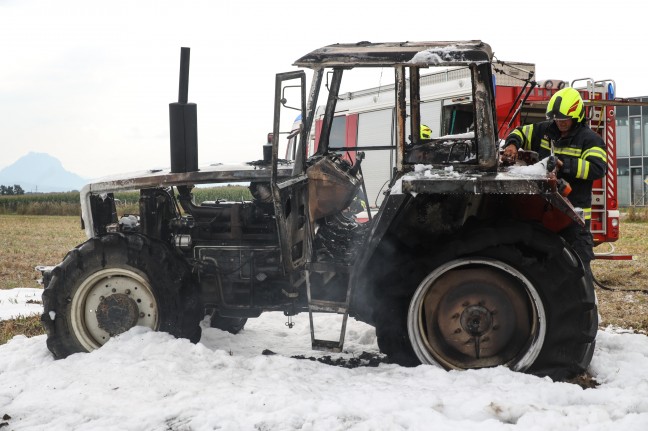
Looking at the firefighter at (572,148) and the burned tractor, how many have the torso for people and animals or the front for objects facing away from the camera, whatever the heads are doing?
0

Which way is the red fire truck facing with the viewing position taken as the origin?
facing away from the viewer and to the left of the viewer

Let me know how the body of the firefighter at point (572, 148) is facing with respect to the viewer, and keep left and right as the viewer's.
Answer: facing the viewer and to the left of the viewer

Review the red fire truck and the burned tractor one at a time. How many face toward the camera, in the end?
0

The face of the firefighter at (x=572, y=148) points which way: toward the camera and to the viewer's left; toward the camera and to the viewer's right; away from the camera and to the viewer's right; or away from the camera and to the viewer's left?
toward the camera and to the viewer's left

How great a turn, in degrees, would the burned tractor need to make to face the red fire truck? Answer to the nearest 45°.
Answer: approximately 90° to its right

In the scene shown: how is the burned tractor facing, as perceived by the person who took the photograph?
facing to the left of the viewer

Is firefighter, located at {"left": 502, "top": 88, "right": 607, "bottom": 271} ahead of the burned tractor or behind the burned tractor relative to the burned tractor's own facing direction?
behind

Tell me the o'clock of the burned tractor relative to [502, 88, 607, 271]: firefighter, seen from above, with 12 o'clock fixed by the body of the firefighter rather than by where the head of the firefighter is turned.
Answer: The burned tractor is roughly at 12 o'clock from the firefighter.
